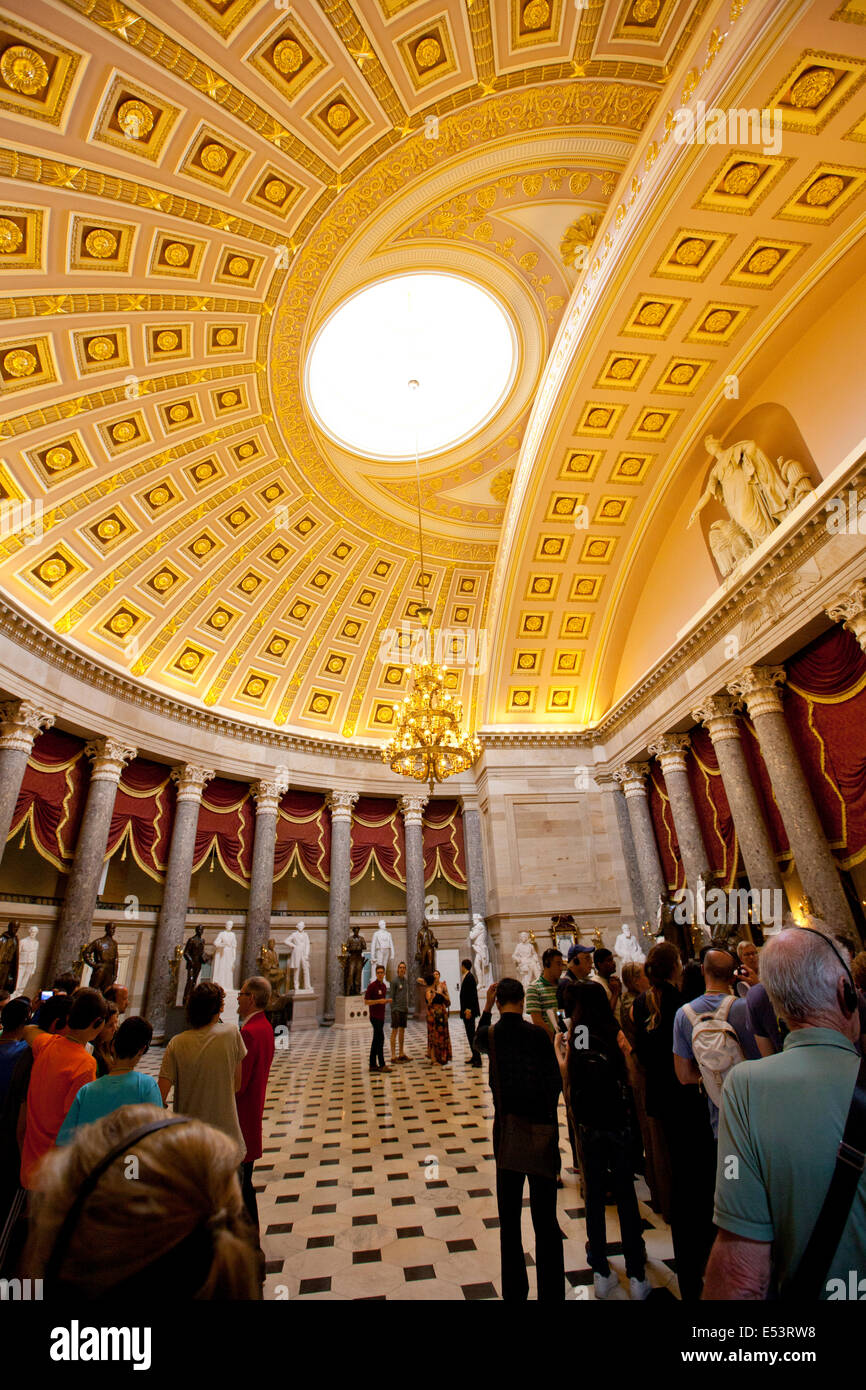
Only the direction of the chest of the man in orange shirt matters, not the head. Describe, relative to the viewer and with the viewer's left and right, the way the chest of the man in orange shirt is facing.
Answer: facing away from the viewer and to the right of the viewer

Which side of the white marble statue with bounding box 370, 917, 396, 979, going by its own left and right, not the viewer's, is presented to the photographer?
front

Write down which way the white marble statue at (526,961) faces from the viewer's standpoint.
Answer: facing the viewer

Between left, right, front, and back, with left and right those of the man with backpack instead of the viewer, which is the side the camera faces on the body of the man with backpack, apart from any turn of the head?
back

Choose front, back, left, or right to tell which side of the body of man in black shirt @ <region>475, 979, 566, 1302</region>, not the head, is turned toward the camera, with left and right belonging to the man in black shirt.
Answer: back

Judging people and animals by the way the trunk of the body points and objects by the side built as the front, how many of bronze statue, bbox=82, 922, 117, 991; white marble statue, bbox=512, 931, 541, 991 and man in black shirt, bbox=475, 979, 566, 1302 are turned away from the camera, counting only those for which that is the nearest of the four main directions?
1

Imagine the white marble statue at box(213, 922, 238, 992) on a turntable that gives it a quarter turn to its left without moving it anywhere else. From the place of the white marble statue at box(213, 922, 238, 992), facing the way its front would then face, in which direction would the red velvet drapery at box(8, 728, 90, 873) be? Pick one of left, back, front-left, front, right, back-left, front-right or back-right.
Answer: back

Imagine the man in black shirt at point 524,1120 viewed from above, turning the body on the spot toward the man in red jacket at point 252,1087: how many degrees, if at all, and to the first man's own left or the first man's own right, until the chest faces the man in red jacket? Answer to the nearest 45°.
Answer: approximately 90° to the first man's own left

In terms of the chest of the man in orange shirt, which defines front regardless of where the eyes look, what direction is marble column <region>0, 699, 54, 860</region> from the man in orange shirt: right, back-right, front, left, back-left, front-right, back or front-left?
front-left

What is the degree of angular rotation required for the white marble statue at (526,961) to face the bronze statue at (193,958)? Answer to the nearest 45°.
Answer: approximately 90° to its right

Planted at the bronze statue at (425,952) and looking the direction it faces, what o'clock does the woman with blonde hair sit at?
The woman with blonde hair is roughly at 12 o'clock from the bronze statue.

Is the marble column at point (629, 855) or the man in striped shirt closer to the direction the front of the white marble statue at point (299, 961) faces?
the man in striped shirt

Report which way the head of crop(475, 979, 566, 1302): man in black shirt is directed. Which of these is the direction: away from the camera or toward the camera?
away from the camera

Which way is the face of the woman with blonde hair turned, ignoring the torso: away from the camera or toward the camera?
away from the camera

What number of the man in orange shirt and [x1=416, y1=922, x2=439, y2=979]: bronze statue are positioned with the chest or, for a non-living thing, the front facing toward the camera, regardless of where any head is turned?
1

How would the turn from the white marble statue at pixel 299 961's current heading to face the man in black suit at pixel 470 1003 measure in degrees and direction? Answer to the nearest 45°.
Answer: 0° — it already faces them

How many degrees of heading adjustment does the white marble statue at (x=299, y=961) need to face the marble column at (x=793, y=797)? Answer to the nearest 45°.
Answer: approximately 45° to its left
